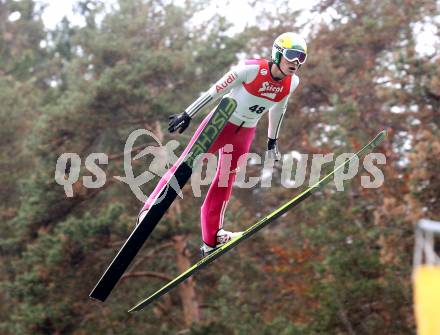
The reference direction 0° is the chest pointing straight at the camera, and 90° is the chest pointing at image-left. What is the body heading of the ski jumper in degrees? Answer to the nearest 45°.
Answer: approximately 315°
